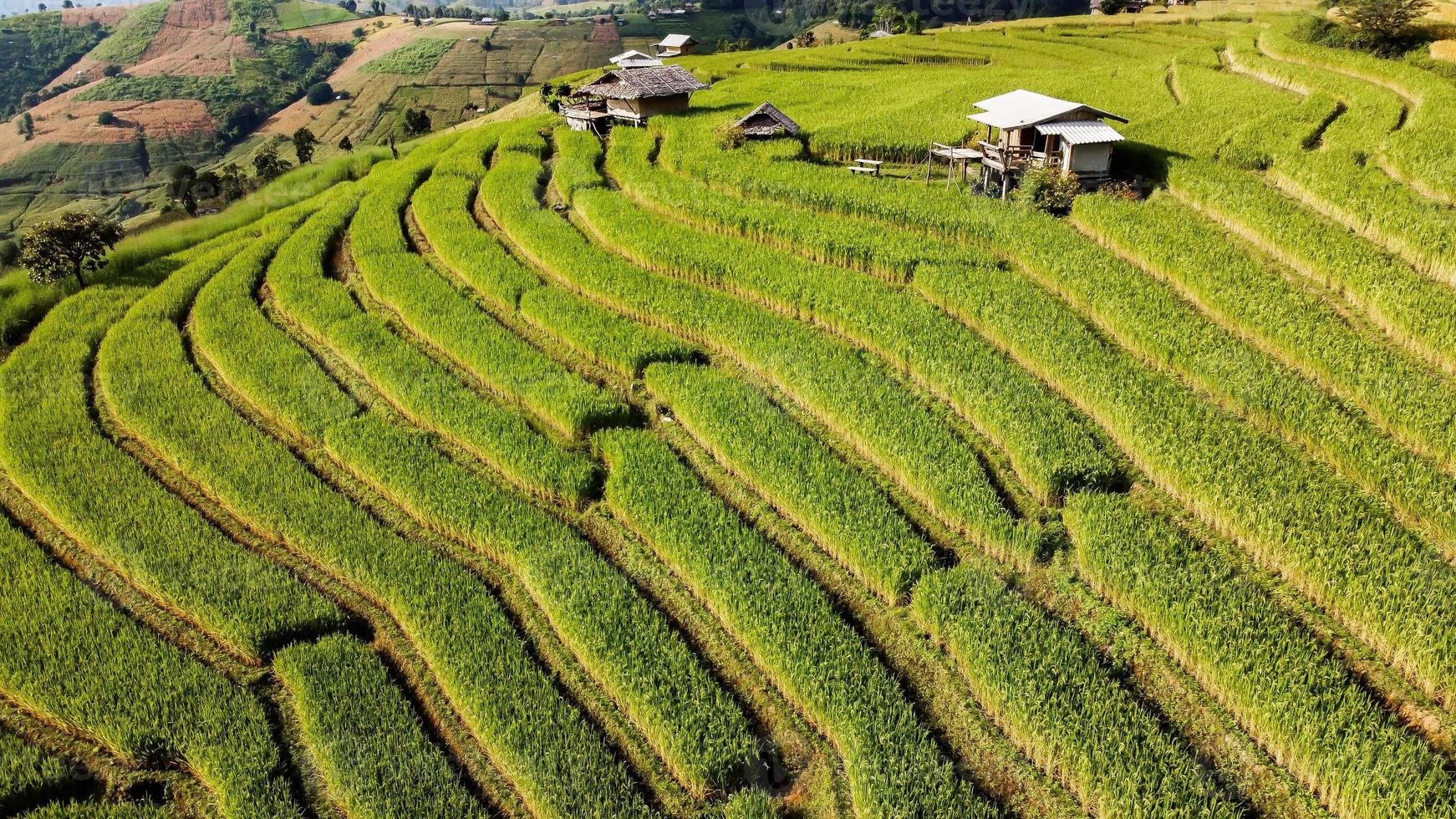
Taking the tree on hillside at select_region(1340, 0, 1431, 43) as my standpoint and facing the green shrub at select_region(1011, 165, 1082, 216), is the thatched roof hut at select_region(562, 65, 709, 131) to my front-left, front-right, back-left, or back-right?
front-right

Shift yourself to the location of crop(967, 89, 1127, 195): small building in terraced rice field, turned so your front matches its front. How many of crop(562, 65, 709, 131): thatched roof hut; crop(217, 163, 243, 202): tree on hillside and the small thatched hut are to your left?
0

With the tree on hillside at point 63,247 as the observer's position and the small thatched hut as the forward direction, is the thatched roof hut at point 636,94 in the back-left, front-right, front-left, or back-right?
front-left

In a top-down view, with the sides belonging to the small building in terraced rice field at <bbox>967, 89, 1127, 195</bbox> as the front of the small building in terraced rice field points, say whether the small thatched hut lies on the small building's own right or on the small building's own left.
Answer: on the small building's own right

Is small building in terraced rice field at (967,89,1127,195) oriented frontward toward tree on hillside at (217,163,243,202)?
no

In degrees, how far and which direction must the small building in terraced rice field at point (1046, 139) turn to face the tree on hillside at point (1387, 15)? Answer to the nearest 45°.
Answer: approximately 180°

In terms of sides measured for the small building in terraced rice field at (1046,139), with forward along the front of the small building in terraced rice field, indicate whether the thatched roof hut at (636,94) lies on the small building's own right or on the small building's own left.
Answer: on the small building's own right

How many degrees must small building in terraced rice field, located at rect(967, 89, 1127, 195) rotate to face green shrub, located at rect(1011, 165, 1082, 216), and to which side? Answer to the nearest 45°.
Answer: approximately 45° to its left

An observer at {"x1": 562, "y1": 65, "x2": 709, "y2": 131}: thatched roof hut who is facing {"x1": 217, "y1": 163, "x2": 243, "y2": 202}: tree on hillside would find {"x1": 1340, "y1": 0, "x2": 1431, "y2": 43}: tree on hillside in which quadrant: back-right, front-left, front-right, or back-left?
back-right
